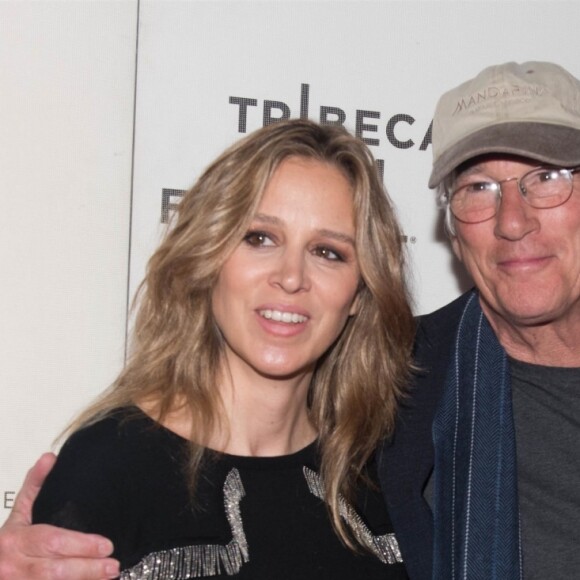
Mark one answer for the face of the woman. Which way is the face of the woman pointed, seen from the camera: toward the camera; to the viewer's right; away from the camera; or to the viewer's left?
toward the camera

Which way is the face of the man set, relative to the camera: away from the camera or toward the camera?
toward the camera

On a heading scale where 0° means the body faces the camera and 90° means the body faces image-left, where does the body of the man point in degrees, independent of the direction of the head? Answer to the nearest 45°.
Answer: approximately 0°

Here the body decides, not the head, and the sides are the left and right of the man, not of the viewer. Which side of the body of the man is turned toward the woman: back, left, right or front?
right
